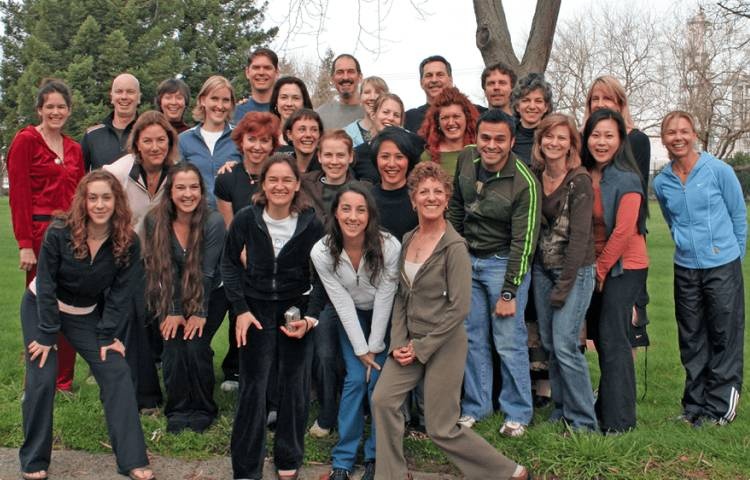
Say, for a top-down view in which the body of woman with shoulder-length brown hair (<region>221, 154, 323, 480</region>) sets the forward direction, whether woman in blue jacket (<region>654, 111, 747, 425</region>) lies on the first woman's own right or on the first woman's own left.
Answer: on the first woman's own left

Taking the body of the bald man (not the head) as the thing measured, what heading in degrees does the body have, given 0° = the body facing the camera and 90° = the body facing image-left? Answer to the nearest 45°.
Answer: approximately 0°

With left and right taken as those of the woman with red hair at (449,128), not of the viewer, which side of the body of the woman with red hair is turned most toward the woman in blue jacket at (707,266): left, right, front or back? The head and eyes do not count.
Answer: left

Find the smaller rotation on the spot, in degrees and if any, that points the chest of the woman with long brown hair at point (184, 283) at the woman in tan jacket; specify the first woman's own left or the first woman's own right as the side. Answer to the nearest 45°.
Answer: approximately 45° to the first woman's own left

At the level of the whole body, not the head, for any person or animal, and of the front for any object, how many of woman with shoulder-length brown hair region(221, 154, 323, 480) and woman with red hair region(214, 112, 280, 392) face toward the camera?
2

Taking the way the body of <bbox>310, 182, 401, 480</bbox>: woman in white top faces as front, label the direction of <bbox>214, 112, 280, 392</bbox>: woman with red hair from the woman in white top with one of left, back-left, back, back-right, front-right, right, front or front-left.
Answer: back-right

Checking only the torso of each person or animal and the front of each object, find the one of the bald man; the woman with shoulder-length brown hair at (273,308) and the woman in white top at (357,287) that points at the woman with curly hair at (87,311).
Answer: the bald man
